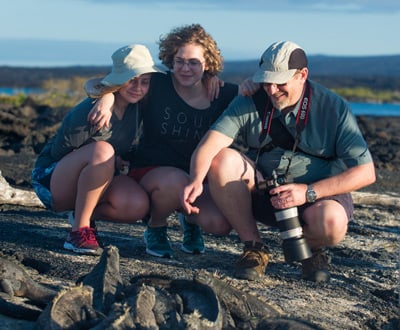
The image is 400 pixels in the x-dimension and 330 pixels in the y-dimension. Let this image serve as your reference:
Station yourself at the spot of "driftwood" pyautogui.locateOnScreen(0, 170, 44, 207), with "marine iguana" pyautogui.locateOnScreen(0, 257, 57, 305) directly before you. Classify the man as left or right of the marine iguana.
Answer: left

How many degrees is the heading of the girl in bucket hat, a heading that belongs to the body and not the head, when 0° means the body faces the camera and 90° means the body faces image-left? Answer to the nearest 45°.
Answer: approximately 315°

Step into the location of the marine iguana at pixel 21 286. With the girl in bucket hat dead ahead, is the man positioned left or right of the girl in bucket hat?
right

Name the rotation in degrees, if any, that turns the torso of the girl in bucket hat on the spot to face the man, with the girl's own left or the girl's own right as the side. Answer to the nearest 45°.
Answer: approximately 45° to the girl's own left

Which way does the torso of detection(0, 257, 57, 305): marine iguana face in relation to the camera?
to the viewer's left

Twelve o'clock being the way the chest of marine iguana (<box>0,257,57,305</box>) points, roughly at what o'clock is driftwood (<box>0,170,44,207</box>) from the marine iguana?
The driftwood is roughly at 3 o'clock from the marine iguana.

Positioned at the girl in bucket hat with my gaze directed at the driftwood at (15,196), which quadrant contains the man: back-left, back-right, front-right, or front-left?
back-right
